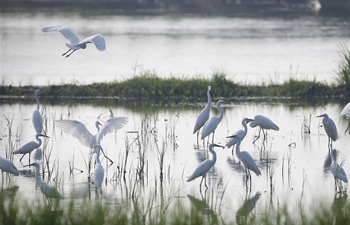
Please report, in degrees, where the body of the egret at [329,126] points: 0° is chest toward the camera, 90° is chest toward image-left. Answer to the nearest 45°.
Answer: approximately 90°

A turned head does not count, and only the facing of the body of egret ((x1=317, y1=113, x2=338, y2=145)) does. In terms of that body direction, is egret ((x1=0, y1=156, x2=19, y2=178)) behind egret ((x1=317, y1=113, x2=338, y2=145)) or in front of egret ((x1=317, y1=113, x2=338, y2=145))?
in front

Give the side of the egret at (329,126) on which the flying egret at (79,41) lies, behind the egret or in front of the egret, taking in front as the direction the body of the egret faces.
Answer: in front
